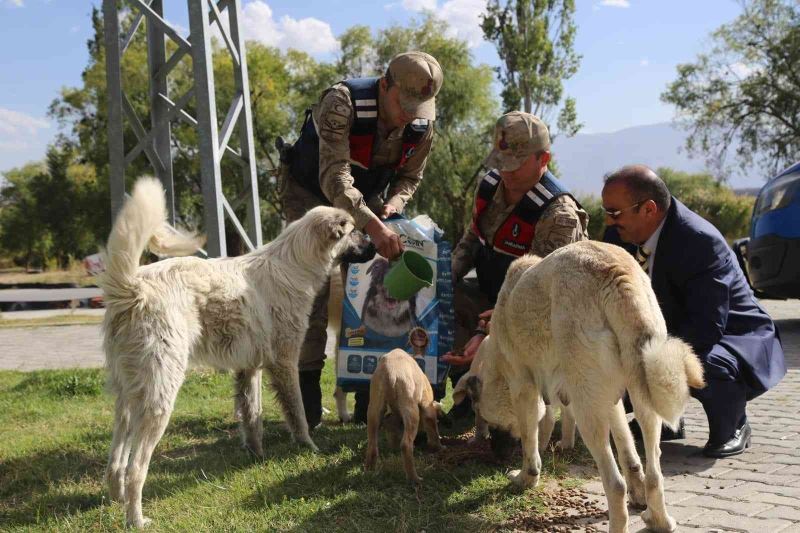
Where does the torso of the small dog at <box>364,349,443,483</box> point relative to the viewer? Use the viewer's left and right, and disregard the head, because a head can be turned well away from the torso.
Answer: facing away from the viewer and to the right of the viewer

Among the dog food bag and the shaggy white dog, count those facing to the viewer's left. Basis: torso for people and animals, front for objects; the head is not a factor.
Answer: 0

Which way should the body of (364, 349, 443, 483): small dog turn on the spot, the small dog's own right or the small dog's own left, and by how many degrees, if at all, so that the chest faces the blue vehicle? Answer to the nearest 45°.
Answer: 0° — it already faces it

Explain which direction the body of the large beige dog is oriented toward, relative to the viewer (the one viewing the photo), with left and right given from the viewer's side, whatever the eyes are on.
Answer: facing away from the viewer and to the left of the viewer

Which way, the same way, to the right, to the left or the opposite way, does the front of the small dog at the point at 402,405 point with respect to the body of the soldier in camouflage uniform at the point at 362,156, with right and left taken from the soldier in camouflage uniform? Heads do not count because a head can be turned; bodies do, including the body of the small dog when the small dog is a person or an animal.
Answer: to the left

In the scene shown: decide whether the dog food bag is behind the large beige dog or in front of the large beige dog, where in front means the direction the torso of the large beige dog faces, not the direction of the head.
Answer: in front

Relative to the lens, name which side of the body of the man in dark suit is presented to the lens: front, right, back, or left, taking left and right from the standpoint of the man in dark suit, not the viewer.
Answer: left

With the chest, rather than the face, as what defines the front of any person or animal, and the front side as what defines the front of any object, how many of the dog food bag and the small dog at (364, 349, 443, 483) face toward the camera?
1

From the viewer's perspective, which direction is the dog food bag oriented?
toward the camera

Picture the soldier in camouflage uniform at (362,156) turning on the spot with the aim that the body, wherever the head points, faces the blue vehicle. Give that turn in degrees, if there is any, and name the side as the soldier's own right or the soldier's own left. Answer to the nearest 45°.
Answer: approximately 90° to the soldier's own left

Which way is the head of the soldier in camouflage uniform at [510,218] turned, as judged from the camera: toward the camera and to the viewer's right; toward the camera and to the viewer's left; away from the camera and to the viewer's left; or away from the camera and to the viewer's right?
toward the camera and to the viewer's left

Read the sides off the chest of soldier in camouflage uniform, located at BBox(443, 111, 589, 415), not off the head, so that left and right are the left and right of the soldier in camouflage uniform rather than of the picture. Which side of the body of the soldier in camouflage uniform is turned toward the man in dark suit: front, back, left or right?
left

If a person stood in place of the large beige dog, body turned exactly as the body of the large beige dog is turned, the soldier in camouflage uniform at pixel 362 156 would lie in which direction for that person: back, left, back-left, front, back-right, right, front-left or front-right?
front

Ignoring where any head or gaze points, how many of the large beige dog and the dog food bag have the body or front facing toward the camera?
1

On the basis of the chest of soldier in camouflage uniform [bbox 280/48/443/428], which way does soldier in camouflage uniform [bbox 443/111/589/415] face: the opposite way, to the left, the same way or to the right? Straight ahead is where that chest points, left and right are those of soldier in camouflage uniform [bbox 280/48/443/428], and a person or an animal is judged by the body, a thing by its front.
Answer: to the right

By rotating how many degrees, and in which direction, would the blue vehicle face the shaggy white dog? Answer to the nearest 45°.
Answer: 0° — it already faces it
